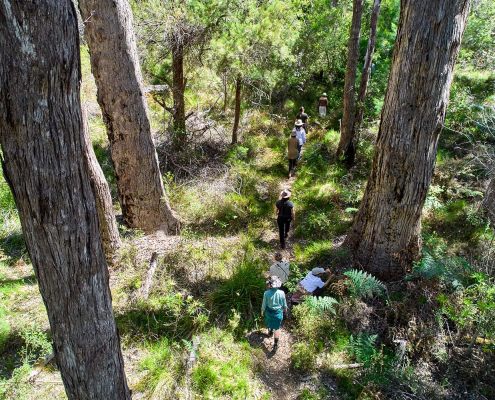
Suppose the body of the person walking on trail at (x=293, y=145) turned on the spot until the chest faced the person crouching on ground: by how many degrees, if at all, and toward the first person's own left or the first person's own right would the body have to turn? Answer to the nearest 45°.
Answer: approximately 180°

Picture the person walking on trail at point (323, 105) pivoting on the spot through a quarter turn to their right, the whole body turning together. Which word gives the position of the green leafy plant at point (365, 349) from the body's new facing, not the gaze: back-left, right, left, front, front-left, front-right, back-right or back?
right

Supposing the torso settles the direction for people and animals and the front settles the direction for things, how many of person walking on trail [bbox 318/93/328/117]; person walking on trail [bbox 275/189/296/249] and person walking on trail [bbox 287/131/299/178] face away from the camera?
3

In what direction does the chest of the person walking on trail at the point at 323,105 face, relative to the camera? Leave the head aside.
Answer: away from the camera

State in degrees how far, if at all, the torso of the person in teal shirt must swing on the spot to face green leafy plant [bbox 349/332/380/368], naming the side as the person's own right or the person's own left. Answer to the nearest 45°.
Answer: approximately 90° to the person's own right

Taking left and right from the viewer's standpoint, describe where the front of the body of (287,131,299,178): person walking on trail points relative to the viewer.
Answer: facing away from the viewer

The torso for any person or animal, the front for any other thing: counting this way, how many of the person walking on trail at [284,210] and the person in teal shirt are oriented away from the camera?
2

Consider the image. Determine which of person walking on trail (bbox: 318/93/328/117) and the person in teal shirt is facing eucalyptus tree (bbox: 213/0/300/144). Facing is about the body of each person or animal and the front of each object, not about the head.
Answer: the person in teal shirt

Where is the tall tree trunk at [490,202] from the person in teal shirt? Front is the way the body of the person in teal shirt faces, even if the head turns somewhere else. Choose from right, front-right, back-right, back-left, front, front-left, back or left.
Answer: front-right

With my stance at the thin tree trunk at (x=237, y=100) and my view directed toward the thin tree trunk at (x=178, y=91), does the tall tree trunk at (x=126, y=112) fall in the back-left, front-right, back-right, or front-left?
front-left

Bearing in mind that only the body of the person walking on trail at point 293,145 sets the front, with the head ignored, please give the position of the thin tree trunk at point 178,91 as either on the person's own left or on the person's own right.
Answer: on the person's own left

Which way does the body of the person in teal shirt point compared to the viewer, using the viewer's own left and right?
facing away from the viewer

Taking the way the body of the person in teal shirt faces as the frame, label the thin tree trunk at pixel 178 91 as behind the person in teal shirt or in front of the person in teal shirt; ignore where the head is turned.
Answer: in front

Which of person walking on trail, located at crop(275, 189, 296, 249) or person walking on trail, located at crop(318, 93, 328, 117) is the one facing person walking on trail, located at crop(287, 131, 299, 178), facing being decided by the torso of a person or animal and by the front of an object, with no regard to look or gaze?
person walking on trail, located at crop(275, 189, 296, 249)

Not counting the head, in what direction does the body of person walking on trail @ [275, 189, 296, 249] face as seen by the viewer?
away from the camera

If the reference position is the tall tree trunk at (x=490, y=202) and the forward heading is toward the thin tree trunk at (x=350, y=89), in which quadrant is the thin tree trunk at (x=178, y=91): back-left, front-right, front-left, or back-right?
front-left

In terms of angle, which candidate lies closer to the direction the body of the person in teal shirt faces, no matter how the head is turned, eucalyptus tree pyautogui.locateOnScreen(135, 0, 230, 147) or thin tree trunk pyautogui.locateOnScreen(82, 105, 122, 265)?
the eucalyptus tree

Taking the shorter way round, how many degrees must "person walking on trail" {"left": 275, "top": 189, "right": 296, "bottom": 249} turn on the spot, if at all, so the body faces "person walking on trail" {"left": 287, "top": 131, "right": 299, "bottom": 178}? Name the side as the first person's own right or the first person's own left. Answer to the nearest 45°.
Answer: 0° — they already face them
